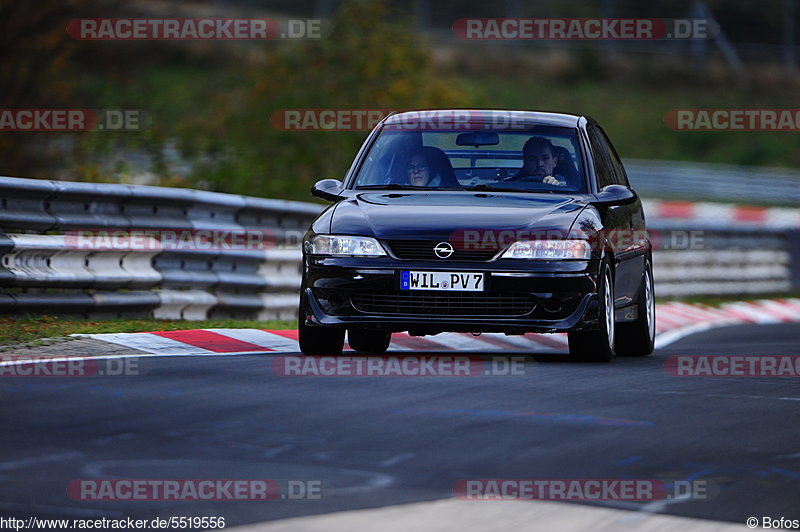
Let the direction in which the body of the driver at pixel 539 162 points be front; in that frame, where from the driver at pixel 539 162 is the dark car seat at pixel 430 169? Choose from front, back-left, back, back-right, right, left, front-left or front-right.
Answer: right

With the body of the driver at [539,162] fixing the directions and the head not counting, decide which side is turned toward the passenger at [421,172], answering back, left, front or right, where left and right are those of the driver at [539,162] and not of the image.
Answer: right

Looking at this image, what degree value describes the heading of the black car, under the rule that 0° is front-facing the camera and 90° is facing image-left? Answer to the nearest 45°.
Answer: approximately 0°

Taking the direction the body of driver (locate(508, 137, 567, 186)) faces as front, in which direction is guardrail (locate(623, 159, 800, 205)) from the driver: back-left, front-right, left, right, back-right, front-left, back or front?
back

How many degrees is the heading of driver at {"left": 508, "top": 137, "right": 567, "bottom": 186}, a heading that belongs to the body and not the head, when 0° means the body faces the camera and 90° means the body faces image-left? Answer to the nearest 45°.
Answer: approximately 0°

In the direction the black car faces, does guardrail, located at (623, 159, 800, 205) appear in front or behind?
behind
